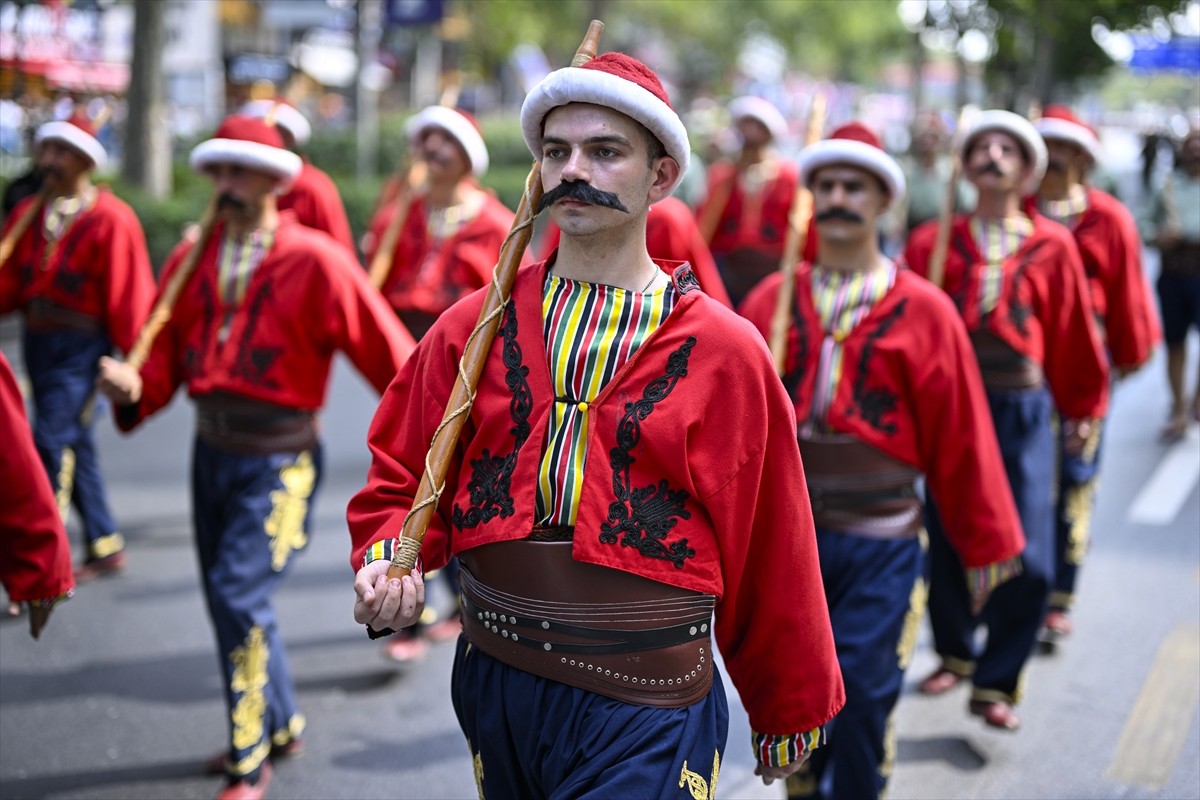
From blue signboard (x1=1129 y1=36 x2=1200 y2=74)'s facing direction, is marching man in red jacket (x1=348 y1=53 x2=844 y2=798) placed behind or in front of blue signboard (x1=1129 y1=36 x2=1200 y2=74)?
in front

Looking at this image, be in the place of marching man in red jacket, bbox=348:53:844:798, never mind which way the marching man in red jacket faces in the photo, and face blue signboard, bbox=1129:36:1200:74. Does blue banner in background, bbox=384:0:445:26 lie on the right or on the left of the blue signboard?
left

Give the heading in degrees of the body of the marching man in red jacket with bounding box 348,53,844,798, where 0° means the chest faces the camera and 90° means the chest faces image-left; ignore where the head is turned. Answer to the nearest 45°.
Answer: approximately 45°

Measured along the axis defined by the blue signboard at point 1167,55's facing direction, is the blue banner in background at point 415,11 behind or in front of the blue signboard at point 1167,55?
in front

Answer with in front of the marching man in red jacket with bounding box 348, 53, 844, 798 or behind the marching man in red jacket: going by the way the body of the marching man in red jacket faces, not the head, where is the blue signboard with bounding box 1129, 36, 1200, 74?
behind

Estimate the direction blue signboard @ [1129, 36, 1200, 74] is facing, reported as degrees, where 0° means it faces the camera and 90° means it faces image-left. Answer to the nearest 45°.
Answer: approximately 0°
